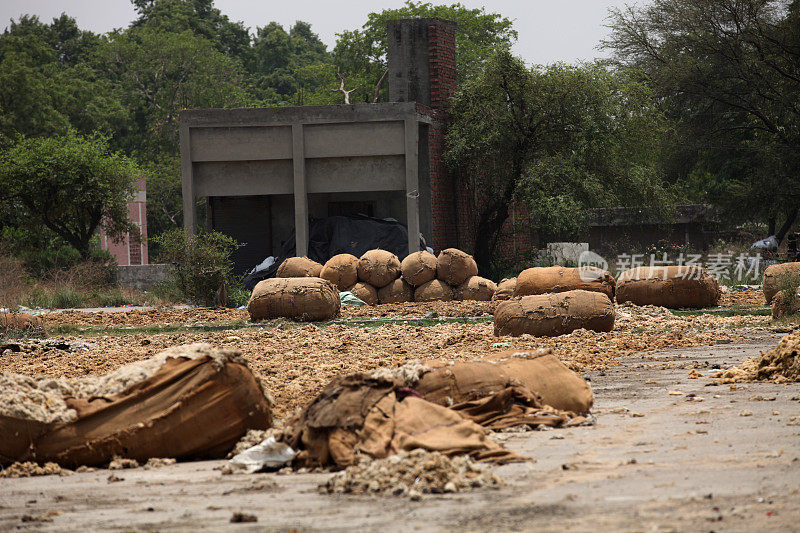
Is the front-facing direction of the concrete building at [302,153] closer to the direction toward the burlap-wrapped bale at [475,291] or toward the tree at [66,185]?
the burlap-wrapped bale

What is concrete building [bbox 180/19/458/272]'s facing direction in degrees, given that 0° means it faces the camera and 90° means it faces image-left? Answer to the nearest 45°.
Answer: approximately 0°

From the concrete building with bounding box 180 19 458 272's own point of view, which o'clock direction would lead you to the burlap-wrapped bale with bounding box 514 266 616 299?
The burlap-wrapped bale is roughly at 11 o'clock from the concrete building.

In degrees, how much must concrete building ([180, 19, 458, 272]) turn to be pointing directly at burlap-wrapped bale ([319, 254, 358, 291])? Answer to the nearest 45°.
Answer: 0° — it already faces it

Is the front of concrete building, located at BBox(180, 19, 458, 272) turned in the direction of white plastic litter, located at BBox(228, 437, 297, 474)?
yes

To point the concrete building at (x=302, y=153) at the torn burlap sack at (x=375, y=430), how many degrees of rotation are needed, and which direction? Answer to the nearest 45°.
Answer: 0° — it already faces it

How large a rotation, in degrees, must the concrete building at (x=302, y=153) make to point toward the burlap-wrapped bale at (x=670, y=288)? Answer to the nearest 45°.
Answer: approximately 45° to its left

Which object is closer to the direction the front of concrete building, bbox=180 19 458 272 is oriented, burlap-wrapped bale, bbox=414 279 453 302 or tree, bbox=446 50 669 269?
the burlap-wrapped bale

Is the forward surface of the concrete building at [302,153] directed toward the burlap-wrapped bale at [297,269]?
yes

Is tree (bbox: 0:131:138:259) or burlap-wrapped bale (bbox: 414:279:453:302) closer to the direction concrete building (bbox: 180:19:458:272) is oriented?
the burlap-wrapped bale

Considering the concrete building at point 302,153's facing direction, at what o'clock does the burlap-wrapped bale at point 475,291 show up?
The burlap-wrapped bale is roughly at 11 o'clock from the concrete building.
